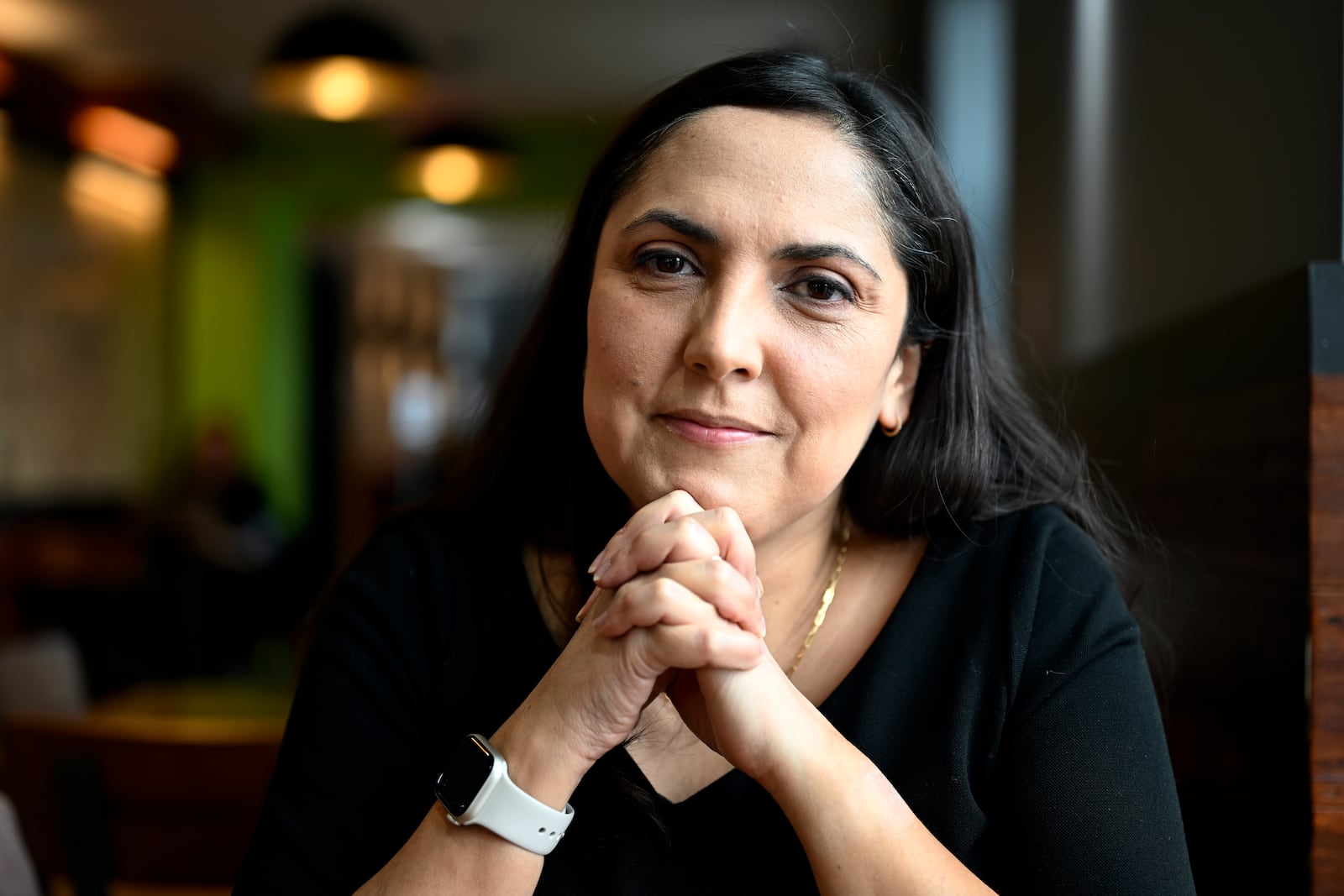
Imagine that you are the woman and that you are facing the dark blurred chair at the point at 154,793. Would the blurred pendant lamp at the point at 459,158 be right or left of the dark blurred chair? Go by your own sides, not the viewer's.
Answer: right

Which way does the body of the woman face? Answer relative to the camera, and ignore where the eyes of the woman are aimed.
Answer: toward the camera

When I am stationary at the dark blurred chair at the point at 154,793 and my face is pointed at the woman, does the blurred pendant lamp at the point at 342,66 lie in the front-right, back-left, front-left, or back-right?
back-left

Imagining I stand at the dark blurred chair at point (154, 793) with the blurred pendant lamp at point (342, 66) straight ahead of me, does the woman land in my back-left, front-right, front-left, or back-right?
back-right

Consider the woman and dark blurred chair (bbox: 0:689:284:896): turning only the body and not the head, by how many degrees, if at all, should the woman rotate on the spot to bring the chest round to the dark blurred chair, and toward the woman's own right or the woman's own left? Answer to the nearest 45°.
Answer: approximately 135° to the woman's own right

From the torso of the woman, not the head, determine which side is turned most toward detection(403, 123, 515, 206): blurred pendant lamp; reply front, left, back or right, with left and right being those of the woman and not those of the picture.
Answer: back
